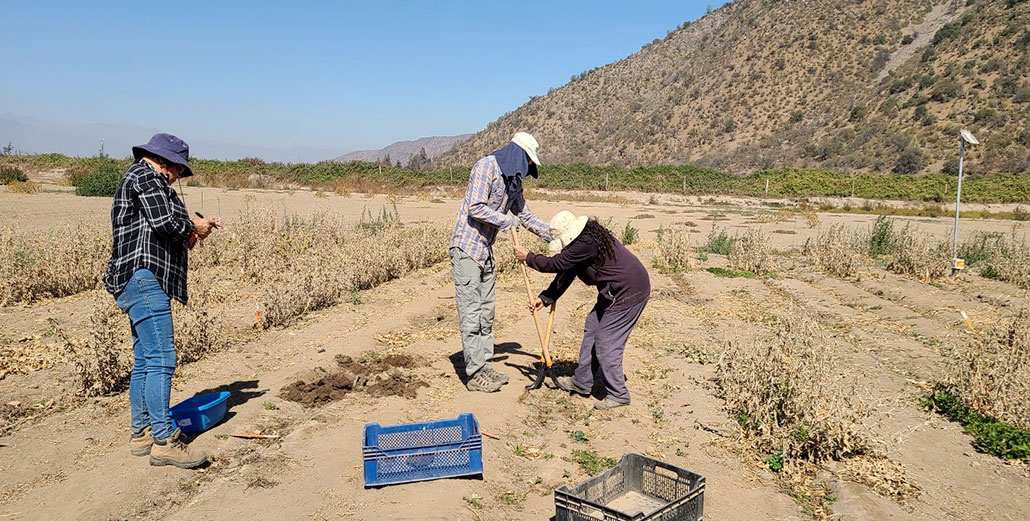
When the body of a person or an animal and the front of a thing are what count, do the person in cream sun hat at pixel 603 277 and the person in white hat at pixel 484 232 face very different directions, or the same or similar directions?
very different directions

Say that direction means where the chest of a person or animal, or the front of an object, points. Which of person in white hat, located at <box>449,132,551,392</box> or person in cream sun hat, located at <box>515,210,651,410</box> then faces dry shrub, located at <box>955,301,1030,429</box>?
person in white hat, located at <box>449,132,551,392</box>

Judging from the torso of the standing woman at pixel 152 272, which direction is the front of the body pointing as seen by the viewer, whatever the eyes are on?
to the viewer's right

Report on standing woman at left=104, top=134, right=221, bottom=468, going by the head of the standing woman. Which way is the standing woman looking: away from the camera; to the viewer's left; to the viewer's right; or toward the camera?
to the viewer's right

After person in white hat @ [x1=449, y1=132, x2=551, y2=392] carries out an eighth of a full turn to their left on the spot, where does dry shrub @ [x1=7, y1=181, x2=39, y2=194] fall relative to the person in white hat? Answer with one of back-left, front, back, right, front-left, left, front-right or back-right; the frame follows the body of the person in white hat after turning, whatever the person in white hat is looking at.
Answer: left

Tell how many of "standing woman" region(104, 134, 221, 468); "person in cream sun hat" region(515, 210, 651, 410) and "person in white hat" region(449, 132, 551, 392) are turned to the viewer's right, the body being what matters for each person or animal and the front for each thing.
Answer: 2

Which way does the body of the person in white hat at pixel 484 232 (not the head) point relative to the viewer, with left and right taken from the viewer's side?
facing to the right of the viewer

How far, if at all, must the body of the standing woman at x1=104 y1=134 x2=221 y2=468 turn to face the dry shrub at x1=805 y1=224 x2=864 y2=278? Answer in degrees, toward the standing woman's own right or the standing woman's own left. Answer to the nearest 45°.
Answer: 0° — they already face it

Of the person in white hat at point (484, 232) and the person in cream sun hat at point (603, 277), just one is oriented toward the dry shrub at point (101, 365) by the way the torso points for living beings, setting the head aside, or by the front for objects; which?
the person in cream sun hat at point (603, 277)

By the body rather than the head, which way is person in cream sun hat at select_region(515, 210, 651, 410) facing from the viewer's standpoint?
to the viewer's left

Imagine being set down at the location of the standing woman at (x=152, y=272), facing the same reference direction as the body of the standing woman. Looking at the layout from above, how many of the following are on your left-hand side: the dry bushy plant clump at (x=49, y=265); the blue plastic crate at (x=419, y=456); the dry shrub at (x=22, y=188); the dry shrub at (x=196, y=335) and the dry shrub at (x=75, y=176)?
4

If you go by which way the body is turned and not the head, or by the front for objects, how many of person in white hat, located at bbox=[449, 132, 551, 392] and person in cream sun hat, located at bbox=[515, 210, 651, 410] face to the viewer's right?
1

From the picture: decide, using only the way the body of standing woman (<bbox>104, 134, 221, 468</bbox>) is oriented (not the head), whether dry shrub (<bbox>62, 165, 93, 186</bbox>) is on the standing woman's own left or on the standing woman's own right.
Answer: on the standing woman's own left

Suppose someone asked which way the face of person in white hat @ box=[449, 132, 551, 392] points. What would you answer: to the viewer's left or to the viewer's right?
to the viewer's right
